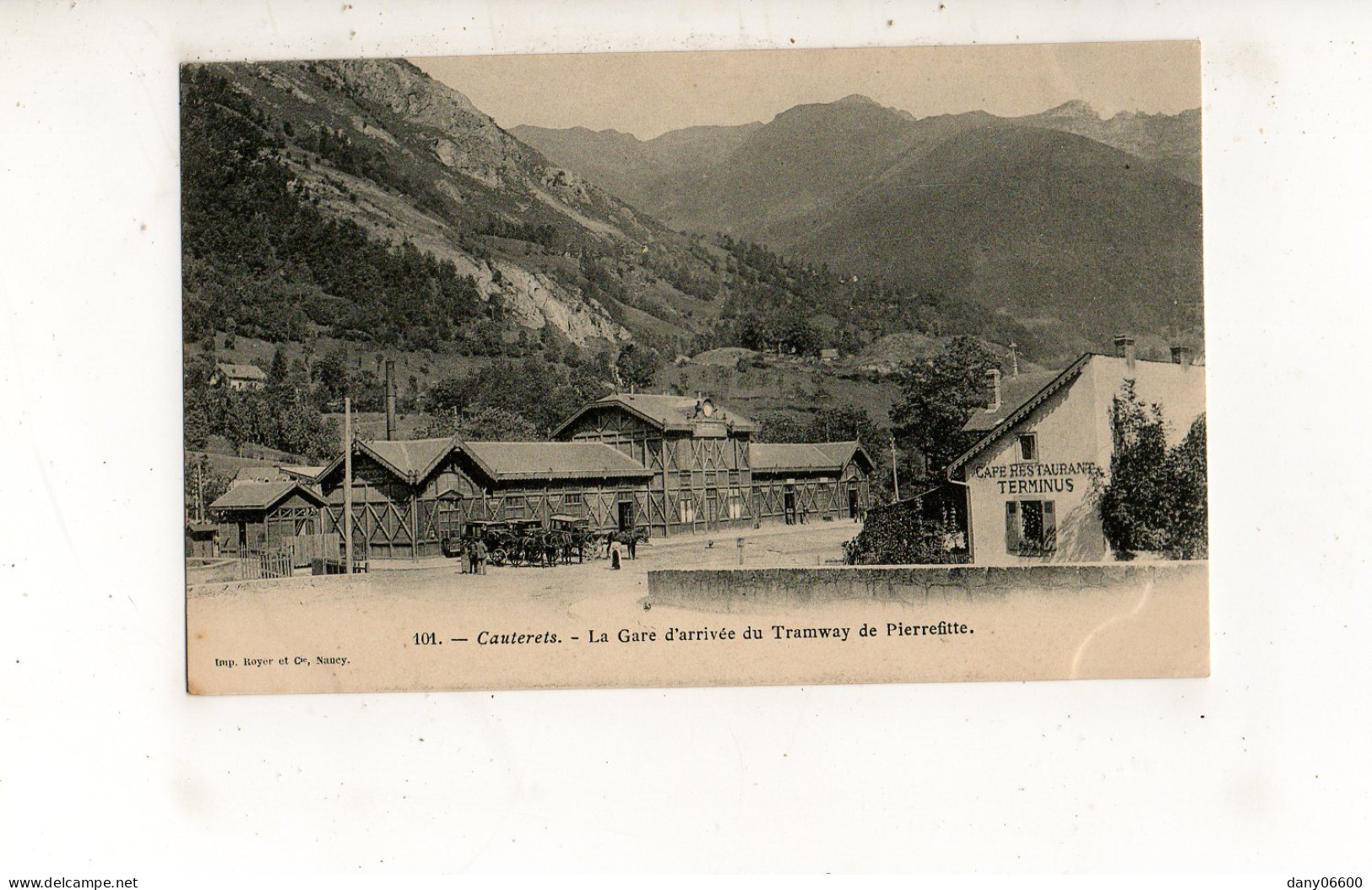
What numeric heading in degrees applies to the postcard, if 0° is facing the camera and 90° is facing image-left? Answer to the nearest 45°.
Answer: approximately 0°
